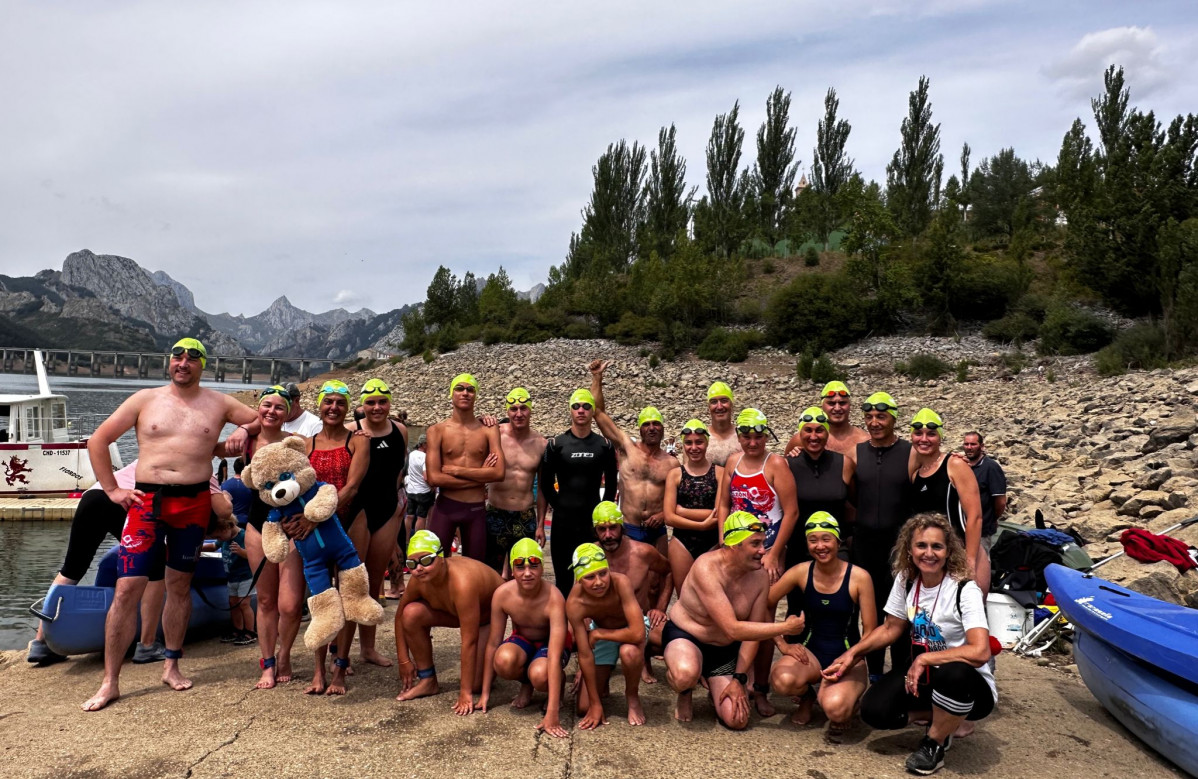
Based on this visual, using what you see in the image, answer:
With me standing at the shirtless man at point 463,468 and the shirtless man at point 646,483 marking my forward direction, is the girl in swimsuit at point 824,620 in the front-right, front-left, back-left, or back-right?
front-right

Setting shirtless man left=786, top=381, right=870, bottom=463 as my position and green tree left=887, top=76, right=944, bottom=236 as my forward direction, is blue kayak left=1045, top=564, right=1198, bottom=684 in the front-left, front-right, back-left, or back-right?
back-right

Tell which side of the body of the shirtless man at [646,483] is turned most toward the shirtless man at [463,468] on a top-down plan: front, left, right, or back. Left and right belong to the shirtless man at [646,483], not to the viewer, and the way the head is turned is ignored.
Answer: right

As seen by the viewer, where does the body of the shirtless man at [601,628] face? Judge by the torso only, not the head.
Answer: toward the camera

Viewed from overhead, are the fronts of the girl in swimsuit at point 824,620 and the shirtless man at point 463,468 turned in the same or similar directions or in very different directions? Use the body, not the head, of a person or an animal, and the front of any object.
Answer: same or similar directions

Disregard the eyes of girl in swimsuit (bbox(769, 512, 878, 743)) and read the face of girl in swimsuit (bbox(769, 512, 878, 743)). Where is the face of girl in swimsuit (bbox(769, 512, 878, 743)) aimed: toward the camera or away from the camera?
toward the camera

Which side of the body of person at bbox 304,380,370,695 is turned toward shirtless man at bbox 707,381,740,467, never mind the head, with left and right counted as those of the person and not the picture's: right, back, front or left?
left

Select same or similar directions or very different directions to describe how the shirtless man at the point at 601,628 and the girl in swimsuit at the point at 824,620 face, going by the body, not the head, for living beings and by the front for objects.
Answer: same or similar directions

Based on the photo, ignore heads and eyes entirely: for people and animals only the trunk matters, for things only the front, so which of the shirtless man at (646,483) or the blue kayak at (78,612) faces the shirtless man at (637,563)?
the shirtless man at (646,483)

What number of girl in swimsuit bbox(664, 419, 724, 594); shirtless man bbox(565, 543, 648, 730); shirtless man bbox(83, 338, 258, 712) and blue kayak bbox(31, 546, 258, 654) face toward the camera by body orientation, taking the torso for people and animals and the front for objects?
3

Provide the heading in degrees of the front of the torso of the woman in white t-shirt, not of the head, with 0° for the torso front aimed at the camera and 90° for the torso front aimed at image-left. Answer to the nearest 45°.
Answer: approximately 45°

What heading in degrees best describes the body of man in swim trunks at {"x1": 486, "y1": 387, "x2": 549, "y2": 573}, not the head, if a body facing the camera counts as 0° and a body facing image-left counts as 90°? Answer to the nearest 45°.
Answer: approximately 0°

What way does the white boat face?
to the viewer's right

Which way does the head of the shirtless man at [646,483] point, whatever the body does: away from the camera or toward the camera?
toward the camera

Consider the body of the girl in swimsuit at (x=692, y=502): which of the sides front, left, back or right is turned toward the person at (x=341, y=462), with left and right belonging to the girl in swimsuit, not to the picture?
right

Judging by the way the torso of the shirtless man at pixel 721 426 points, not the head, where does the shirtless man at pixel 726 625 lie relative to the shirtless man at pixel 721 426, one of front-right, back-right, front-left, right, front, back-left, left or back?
front

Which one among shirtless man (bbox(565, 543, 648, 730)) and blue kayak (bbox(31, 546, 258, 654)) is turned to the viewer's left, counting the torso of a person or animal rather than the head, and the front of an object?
the blue kayak

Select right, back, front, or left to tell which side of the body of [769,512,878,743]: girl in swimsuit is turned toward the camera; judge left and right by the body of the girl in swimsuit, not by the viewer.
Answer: front

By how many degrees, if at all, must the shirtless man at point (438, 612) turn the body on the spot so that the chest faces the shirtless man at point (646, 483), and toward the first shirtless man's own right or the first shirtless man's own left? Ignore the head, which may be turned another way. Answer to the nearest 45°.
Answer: approximately 180°
